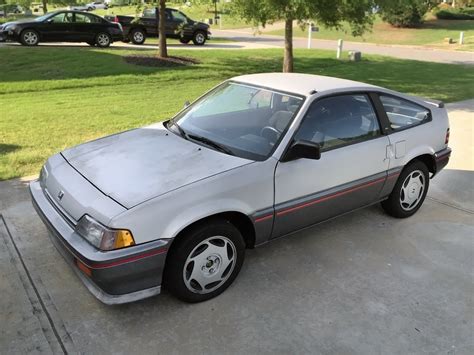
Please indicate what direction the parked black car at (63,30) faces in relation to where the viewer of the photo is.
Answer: facing to the left of the viewer

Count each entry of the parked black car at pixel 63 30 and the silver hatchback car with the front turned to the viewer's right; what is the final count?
0

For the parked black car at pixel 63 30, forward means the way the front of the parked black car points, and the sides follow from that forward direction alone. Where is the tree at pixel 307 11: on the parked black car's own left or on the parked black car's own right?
on the parked black car's own left

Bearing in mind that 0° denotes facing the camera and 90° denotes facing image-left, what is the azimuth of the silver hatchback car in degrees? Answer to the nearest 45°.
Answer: approximately 45°

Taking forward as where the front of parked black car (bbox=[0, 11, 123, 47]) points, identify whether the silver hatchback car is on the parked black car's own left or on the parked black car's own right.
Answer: on the parked black car's own left

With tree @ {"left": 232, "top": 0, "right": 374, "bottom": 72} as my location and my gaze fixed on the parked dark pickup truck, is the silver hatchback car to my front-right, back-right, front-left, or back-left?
back-left

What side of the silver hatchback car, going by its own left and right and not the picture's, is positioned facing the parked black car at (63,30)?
right

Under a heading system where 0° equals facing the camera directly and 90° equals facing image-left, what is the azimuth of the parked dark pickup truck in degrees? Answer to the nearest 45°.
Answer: approximately 270°

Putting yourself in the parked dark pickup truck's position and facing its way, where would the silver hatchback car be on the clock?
The silver hatchback car is roughly at 3 o'clock from the parked dark pickup truck.

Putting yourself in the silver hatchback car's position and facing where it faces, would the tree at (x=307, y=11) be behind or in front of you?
behind

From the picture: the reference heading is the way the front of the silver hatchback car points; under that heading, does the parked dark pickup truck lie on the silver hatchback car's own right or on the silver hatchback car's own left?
on the silver hatchback car's own right

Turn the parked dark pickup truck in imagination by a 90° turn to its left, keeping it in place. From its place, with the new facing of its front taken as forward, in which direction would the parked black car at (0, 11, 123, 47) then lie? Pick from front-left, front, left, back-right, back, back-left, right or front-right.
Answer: back-left
